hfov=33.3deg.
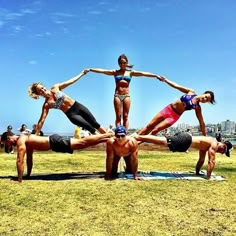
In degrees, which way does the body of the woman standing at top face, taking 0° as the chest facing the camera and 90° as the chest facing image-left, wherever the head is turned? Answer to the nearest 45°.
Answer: approximately 0°

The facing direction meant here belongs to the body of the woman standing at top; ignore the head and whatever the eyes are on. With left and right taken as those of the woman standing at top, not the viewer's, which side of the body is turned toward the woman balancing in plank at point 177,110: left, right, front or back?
left

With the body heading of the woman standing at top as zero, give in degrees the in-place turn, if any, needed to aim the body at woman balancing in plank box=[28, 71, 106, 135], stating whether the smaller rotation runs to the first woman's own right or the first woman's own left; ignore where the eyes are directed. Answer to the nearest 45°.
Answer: approximately 45° to the first woman's own right
